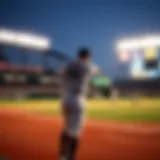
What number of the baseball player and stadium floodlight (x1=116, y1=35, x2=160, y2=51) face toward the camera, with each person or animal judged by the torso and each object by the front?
1

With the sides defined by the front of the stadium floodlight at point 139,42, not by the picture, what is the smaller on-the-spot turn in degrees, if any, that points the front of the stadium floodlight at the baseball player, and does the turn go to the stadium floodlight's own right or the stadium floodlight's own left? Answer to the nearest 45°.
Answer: approximately 45° to the stadium floodlight's own right

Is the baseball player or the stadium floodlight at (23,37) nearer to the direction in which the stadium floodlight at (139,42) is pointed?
the baseball player

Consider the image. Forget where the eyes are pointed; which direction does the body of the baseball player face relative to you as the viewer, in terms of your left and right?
facing away from the viewer and to the right of the viewer
